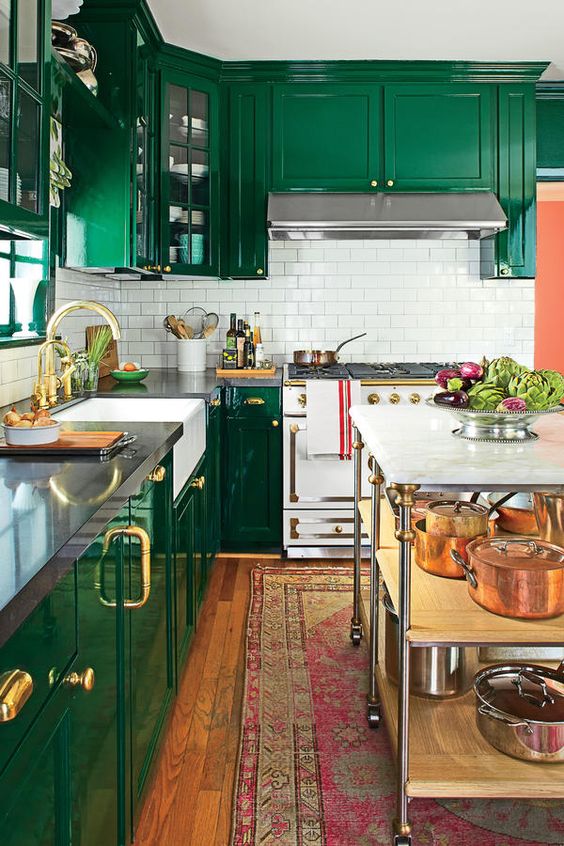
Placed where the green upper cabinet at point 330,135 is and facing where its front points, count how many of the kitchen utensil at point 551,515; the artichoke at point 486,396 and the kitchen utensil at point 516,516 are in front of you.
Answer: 3

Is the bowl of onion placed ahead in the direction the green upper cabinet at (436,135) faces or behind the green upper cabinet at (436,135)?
ahead

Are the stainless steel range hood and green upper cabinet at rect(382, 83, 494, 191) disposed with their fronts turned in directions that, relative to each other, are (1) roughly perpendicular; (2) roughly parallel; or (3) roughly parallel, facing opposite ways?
roughly parallel

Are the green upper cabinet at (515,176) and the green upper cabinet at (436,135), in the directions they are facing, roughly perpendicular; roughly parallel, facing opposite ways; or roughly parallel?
roughly parallel

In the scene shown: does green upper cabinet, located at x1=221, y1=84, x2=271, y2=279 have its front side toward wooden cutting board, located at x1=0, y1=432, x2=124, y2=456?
yes

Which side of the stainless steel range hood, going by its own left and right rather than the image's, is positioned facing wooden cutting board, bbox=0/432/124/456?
front

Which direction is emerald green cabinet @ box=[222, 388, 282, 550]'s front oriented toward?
toward the camera

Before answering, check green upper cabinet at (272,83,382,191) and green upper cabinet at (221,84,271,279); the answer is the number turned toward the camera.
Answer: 2

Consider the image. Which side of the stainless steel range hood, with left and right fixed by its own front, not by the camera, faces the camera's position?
front

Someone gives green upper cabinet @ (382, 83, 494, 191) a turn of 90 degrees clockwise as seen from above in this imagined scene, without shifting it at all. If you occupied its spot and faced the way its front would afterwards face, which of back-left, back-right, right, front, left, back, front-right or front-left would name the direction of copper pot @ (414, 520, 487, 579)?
left
